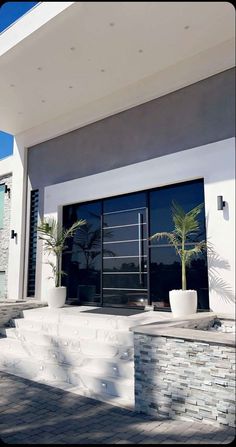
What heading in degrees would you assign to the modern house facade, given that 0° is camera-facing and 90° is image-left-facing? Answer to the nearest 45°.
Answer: approximately 45°

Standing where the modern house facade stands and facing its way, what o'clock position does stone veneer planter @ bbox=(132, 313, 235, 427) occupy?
The stone veneer planter is roughly at 10 o'clock from the modern house facade.
